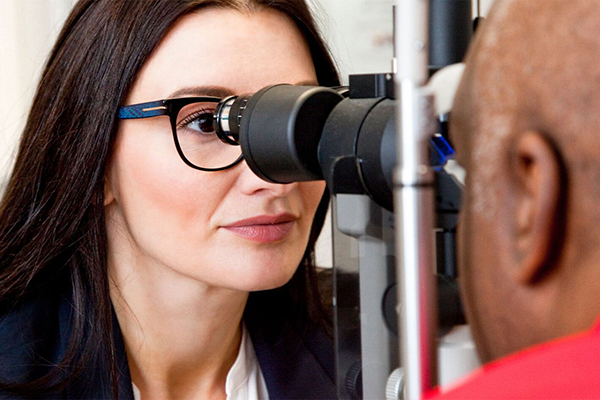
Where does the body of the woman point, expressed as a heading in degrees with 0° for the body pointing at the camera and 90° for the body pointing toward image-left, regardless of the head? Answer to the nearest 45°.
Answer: approximately 315°
